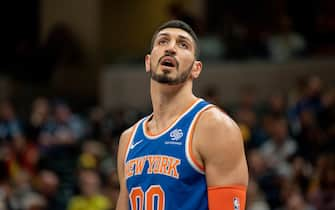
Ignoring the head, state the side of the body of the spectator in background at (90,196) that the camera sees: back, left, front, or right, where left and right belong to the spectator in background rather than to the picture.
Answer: front

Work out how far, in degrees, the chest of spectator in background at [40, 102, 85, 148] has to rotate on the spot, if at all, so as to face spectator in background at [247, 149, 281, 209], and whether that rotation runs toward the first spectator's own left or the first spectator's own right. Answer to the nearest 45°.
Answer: approximately 45° to the first spectator's own left

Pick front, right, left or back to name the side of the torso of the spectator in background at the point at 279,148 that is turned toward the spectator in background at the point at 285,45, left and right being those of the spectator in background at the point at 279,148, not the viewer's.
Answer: back

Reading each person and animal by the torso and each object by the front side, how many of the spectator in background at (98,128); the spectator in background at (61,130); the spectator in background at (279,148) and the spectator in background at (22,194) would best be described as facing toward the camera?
4

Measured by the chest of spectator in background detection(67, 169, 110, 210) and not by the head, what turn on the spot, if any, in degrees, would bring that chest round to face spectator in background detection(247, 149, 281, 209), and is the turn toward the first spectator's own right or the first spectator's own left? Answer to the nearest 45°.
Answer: approximately 90° to the first spectator's own left

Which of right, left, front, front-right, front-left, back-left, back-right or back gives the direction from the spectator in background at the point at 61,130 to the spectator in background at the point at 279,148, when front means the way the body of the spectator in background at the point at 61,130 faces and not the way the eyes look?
front-left

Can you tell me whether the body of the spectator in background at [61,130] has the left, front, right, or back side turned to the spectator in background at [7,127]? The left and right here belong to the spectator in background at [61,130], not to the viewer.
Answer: right

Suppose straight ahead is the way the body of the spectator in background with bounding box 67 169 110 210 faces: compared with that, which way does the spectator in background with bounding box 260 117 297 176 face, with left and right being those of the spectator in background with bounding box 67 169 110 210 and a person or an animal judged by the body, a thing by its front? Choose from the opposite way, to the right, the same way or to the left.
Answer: the same way

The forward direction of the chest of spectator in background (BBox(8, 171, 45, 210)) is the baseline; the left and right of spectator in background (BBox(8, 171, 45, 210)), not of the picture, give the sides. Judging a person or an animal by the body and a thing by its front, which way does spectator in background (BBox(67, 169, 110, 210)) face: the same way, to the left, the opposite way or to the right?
the same way

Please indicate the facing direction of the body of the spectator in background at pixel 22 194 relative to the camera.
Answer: toward the camera

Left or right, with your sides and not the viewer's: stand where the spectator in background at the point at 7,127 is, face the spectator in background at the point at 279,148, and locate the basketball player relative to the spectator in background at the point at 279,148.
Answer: right

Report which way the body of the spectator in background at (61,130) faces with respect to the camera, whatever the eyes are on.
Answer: toward the camera

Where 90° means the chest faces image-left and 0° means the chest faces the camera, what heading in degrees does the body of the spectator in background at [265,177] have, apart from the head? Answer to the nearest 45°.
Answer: approximately 45°

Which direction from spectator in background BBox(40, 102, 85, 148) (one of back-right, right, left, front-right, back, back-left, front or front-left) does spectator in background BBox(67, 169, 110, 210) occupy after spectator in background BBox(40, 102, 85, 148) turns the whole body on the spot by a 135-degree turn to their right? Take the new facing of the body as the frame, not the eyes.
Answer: back-left

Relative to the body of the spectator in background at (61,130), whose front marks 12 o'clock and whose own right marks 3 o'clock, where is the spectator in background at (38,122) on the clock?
the spectator in background at (38,122) is roughly at 4 o'clock from the spectator in background at (61,130).

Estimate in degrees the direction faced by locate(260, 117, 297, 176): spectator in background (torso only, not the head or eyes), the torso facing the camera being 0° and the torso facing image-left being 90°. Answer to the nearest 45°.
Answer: approximately 0°

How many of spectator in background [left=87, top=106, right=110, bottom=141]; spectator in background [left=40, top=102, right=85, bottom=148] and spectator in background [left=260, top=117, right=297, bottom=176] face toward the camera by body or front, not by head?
3

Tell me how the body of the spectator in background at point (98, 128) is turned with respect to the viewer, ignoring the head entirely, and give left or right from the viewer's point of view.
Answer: facing the viewer
